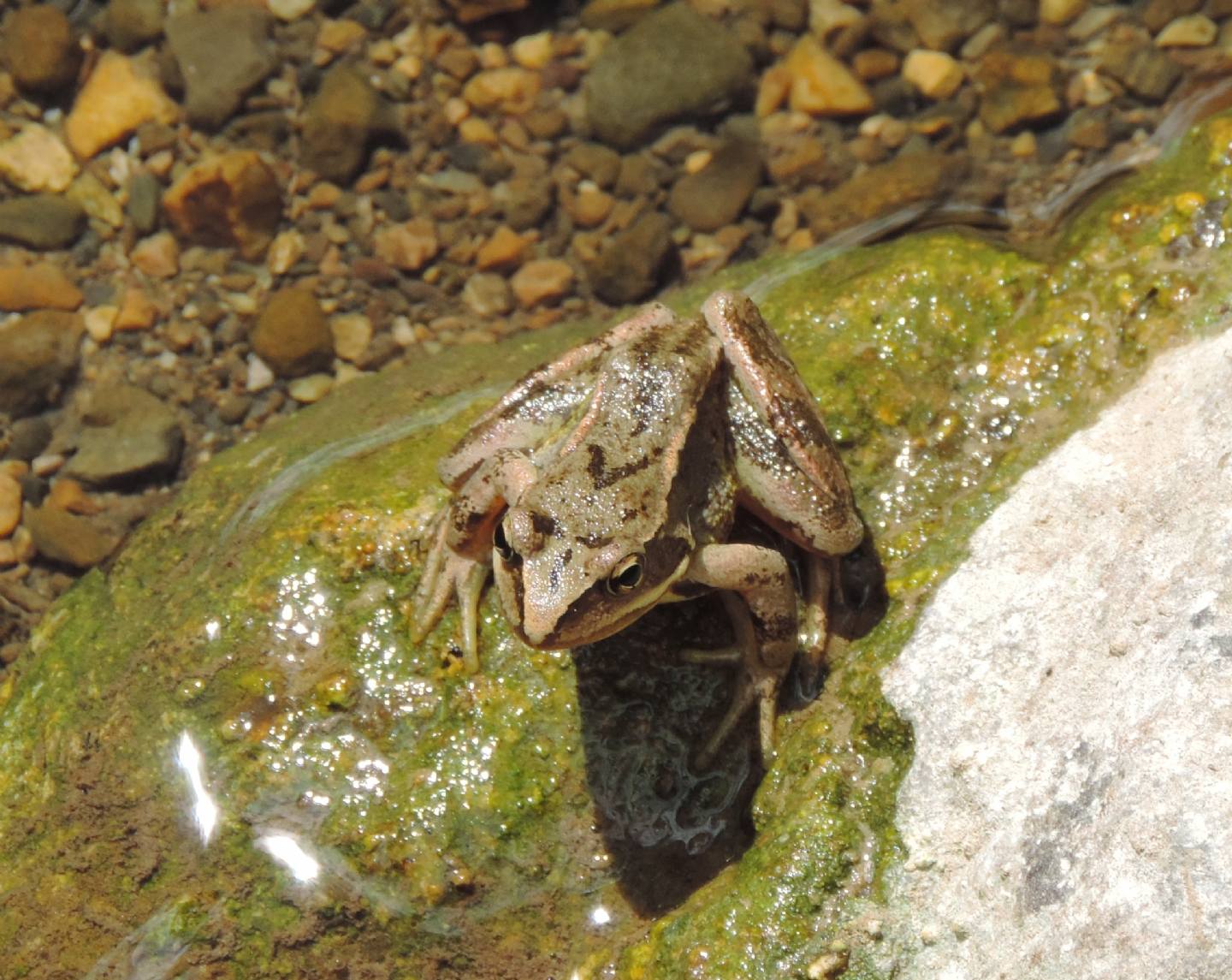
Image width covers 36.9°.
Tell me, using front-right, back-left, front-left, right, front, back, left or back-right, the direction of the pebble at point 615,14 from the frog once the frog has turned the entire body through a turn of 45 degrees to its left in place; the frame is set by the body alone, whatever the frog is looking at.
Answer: back

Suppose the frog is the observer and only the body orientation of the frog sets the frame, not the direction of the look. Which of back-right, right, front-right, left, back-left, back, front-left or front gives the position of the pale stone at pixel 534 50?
back-right

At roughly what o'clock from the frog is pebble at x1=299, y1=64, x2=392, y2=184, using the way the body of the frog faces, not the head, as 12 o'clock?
The pebble is roughly at 4 o'clock from the frog.

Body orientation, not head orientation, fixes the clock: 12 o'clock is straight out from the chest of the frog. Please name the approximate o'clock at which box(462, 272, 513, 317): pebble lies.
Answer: The pebble is roughly at 4 o'clock from the frog.

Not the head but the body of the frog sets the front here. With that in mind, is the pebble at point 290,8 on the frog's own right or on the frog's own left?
on the frog's own right

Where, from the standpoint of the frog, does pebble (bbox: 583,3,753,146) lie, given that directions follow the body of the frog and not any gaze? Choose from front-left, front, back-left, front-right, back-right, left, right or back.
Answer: back-right

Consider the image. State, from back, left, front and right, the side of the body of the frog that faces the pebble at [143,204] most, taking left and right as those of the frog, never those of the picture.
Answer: right

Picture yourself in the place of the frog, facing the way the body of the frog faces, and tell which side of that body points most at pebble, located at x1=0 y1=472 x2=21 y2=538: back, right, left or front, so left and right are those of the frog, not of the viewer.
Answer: right

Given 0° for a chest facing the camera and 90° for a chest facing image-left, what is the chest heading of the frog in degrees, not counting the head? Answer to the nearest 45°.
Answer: approximately 45°

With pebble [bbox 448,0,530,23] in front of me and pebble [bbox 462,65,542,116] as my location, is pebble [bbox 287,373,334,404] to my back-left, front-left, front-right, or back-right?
back-left

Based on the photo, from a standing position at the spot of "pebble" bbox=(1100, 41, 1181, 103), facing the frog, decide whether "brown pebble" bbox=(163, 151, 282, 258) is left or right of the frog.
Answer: right

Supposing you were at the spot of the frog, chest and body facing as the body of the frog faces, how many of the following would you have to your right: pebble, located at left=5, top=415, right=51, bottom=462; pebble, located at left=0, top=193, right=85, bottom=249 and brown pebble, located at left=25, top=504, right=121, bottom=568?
3

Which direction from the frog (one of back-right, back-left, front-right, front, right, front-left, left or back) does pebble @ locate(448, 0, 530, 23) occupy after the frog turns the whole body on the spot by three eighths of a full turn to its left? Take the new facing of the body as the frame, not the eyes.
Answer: left

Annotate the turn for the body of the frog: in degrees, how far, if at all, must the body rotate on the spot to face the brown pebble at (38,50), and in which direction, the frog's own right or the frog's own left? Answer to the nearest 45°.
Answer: approximately 90° to the frog's own right
